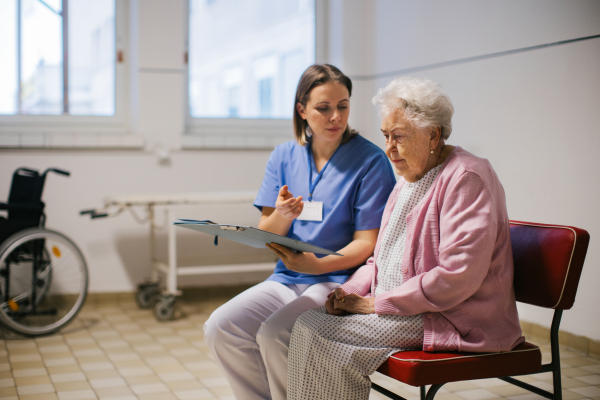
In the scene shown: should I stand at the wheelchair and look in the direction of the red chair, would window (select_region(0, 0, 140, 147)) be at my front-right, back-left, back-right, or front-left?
back-left

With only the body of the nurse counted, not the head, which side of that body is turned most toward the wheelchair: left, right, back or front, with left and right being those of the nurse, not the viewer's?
right

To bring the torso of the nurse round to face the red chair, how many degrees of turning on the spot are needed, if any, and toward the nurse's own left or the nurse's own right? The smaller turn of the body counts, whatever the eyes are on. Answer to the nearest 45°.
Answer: approximately 90° to the nurse's own left

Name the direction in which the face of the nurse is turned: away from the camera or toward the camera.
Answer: toward the camera

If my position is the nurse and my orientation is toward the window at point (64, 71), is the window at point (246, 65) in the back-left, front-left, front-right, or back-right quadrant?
front-right

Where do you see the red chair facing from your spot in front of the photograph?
facing the viewer and to the left of the viewer

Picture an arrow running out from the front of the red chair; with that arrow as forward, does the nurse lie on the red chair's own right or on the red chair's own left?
on the red chair's own right

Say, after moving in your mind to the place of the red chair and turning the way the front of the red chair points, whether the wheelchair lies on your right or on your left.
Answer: on your right

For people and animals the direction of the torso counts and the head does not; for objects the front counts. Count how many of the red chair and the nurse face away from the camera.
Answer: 0

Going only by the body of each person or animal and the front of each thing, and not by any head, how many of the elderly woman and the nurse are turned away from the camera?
0
